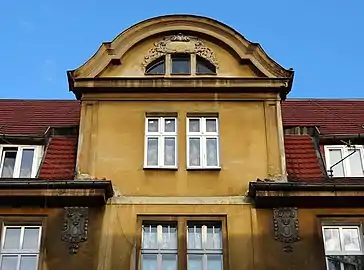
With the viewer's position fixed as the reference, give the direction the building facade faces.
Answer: facing the viewer
